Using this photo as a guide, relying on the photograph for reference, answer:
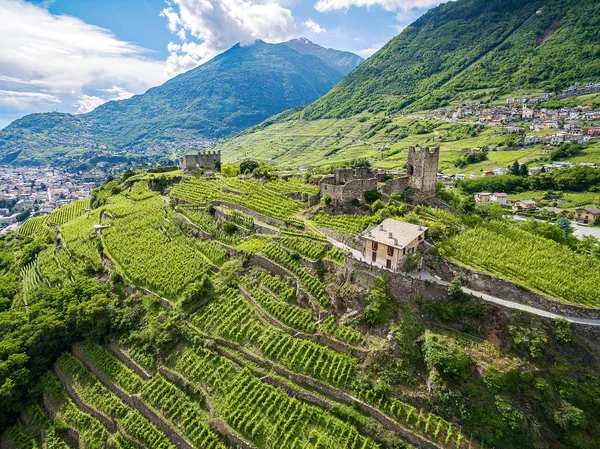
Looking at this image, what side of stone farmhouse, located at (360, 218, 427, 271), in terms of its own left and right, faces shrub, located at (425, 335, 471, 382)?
left

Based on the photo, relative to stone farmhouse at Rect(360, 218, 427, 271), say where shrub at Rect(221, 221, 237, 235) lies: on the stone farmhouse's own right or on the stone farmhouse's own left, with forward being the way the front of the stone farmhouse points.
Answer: on the stone farmhouse's own right

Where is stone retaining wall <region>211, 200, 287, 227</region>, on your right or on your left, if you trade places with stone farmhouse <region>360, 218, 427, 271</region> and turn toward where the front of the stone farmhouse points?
on your right

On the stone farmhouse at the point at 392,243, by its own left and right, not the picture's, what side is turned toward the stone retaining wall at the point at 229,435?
front

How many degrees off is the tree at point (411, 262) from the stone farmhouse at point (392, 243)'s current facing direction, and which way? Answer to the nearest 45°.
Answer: approximately 90° to its left

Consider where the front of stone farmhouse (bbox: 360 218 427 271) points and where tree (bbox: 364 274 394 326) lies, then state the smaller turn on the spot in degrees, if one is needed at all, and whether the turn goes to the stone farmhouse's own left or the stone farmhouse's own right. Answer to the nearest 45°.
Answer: approximately 45° to the stone farmhouse's own left

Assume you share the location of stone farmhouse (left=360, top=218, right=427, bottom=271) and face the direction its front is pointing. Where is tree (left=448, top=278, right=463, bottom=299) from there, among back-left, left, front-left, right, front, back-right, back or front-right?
left

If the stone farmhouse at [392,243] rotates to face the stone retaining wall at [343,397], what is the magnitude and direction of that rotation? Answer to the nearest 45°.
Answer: approximately 45° to its left

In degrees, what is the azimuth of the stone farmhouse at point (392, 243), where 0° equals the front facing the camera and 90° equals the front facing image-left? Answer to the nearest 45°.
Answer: approximately 45°

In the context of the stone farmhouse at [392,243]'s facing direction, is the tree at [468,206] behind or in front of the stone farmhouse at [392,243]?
behind

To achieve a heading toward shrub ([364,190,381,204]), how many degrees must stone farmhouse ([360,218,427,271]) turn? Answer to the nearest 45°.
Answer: approximately 135° to its right

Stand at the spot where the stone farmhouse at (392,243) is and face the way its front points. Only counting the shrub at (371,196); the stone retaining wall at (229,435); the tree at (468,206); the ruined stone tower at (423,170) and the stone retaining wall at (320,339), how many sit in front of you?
2

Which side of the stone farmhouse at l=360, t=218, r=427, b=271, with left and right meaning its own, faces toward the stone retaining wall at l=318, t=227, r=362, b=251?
right
